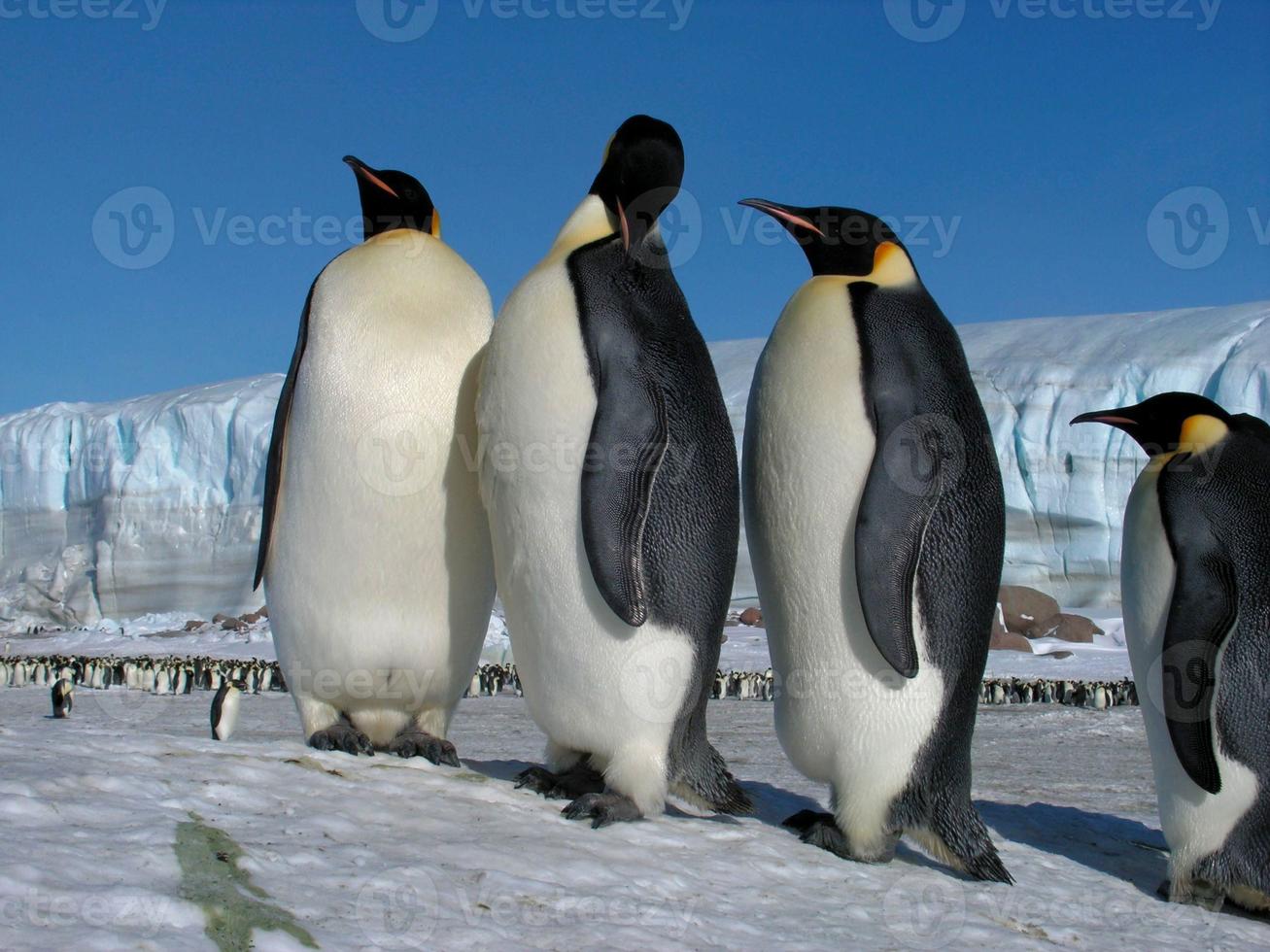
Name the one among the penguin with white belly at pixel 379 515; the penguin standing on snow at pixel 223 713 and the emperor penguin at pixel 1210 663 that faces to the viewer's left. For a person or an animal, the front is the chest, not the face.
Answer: the emperor penguin

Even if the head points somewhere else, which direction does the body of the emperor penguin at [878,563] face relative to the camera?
to the viewer's left

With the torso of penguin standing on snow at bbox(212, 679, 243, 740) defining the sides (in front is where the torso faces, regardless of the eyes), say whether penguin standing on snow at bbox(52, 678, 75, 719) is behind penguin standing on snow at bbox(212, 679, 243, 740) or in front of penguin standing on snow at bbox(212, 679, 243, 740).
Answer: behind

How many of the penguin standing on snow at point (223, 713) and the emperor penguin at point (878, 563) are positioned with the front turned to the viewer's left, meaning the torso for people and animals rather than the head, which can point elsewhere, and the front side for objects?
1

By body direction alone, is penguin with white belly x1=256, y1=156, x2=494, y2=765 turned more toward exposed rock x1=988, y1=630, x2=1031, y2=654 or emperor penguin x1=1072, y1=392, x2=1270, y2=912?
the emperor penguin

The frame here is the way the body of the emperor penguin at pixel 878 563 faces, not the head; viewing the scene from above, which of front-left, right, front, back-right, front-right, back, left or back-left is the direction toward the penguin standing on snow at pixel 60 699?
front-right

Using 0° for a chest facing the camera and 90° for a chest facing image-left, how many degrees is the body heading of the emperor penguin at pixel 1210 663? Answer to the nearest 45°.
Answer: approximately 90°

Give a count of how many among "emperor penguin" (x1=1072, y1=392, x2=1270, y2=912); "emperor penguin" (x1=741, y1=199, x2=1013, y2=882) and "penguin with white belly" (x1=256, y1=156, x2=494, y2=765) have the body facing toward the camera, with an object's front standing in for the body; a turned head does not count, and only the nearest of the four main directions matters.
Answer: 1

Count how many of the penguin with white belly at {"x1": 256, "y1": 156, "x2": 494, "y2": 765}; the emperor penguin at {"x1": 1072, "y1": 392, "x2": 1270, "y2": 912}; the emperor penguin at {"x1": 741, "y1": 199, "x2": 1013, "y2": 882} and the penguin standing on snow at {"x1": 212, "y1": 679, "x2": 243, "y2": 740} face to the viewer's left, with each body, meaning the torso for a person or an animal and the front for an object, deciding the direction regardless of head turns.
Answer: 2

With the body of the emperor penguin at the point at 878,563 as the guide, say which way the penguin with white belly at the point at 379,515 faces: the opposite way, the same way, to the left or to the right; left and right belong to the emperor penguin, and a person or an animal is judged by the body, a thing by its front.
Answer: to the left

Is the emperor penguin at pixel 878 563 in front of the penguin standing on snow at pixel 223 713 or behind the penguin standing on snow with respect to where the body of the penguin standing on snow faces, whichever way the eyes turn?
in front

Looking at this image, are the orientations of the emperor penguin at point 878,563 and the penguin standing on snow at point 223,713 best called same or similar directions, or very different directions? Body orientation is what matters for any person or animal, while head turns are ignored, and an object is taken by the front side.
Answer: very different directions

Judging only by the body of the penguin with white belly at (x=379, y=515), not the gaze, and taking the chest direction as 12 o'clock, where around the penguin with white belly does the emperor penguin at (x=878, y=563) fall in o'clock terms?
The emperor penguin is roughly at 10 o'clock from the penguin with white belly.

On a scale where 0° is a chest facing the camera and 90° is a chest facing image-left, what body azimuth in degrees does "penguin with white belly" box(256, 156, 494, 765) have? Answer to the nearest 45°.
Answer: approximately 0°
